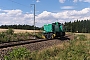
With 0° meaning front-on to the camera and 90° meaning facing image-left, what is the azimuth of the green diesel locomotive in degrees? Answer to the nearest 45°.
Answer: approximately 45°
